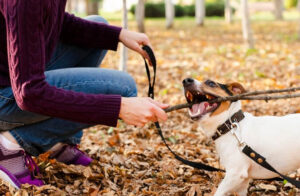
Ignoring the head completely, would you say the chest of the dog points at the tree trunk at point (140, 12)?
no

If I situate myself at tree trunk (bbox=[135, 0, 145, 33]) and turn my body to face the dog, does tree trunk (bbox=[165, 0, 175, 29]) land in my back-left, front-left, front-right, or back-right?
back-left

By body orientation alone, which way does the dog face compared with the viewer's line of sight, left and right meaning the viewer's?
facing to the left of the viewer

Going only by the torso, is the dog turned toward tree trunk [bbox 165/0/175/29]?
no

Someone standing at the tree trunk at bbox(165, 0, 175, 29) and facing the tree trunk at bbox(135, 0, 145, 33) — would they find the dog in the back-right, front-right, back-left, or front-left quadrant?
front-left
